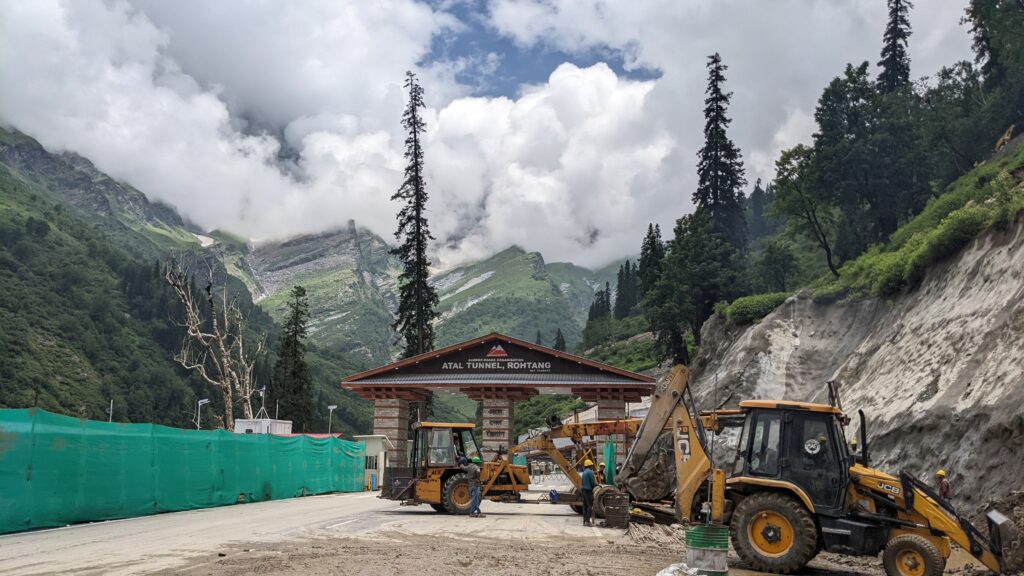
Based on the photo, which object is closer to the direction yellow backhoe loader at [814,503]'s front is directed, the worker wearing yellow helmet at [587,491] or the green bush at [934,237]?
the green bush

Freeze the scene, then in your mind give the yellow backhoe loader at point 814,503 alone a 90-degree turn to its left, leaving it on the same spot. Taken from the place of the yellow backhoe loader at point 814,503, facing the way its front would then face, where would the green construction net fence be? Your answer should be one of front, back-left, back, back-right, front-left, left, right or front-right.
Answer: left

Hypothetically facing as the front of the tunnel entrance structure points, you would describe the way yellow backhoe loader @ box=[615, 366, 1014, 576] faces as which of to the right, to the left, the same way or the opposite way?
to the left

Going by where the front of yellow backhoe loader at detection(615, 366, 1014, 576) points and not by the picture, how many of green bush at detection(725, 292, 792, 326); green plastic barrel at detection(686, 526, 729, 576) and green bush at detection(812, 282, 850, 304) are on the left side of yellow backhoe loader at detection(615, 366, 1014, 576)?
2

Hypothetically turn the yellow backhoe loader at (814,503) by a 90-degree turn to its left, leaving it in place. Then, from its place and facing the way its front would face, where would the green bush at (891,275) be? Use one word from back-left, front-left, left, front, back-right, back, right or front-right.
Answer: front

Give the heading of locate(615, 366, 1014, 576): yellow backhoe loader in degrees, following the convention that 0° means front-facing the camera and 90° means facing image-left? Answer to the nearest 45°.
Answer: approximately 270°

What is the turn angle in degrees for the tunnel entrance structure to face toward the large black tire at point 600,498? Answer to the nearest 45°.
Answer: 0° — it already faces it

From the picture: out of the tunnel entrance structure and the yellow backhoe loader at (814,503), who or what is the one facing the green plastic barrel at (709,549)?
the tunnel entrance structure

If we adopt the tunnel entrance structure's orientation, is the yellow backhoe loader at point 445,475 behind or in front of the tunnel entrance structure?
in front

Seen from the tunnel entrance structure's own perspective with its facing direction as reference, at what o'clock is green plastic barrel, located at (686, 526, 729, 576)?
The green plastic barrel is roughly at 12 o'clock from the tunnel entrance structure.

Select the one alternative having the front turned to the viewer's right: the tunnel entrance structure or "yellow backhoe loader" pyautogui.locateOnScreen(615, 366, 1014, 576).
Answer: the yellow backhoe loader

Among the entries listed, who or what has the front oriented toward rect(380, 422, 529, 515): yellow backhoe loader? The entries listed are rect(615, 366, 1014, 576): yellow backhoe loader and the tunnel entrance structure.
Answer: the tunnel entrance structure

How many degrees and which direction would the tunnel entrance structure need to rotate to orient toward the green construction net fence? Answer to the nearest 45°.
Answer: approximately 45° to its right

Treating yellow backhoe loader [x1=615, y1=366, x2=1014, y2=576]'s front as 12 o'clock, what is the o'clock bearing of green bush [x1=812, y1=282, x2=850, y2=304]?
The green bush is roughly at 9 o'clock from the yellow backhoe loader.

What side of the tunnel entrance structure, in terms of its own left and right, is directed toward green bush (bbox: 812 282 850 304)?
left

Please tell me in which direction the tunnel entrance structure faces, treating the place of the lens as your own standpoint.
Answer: facing the viewer

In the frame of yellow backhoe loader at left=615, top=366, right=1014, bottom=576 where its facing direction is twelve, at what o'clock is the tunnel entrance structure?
The tunnel entrance structure is roughly at 8 o'clock from the yellow backhoe loader.

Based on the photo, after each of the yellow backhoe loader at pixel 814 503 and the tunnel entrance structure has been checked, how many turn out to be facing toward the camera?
1

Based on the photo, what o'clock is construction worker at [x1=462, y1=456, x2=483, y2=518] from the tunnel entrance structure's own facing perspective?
The construction worker is roughly at 12 o'clock from the tunnel entrance structure.
